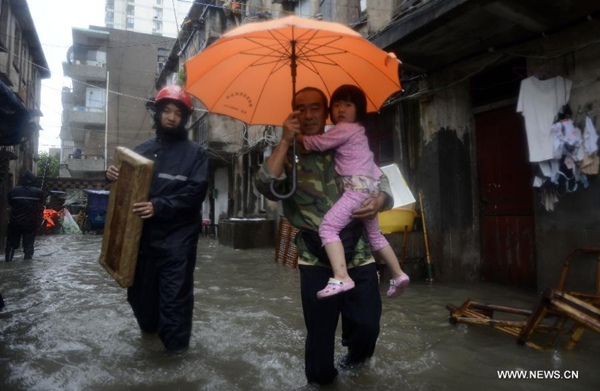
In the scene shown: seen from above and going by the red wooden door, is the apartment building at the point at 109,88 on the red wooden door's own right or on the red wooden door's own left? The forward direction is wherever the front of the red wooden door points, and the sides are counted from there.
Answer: on the red wooden door's own right

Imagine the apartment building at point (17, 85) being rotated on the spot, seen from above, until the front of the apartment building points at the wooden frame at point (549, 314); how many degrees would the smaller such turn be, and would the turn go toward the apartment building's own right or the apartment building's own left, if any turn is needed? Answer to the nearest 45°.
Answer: approximately 90° to the apartment building's own right

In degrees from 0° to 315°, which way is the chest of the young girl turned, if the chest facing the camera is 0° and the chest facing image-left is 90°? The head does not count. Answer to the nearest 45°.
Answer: approximately 90°

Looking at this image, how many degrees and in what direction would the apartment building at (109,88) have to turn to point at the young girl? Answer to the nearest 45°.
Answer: approximately 45° to its left

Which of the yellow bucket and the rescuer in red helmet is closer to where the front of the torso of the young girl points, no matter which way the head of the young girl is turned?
the rescuer in red helmet

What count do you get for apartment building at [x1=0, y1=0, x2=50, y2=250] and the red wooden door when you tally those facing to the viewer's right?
1

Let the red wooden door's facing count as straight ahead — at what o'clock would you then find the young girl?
The young girl is roughly at 11 o'clock from the red wooden door.

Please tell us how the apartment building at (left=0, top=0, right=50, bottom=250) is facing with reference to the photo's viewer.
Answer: facing to the right of the viewer
